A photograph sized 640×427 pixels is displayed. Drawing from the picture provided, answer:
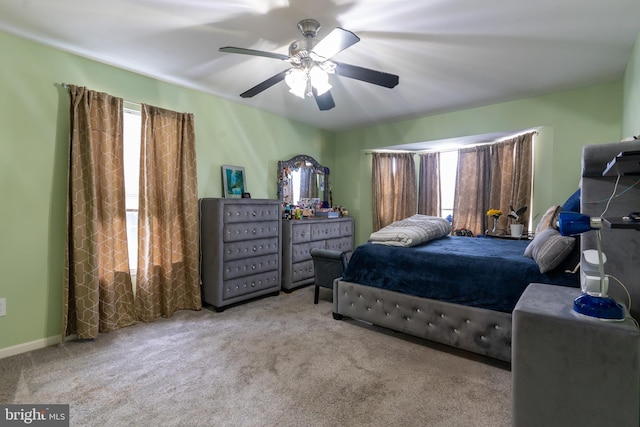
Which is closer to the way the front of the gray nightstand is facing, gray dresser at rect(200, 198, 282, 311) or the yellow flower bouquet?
the gray dresser

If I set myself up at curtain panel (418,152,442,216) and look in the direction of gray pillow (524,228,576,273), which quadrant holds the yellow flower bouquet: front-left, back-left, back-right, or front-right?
front-left

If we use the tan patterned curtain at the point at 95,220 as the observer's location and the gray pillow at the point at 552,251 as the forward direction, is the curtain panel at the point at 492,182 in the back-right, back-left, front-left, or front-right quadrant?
front-left

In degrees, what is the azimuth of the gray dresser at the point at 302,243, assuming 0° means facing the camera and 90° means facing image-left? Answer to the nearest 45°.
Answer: approximately 315°

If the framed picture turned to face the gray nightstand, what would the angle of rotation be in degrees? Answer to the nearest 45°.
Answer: approximately 45° to its right

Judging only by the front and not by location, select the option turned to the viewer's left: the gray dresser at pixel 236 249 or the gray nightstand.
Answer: the gray nightstand

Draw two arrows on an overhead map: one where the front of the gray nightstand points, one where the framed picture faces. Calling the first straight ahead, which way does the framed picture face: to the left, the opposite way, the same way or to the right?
the opposite way

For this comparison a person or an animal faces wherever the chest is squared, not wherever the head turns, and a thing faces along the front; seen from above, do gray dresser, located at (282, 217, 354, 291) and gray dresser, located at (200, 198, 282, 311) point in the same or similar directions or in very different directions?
same or similar directions

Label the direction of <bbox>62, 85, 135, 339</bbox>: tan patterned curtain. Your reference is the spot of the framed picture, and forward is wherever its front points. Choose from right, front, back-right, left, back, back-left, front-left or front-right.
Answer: right

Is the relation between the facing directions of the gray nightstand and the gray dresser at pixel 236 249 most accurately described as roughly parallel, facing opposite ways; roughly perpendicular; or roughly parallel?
roughly parallel, facing opposite ways

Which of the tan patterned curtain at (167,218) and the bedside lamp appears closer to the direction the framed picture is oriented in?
the bedside lamp

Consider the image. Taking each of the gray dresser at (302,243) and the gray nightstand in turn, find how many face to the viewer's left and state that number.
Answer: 1

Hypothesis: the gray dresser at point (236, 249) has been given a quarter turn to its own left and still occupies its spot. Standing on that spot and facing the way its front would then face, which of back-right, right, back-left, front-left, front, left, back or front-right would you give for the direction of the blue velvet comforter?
right

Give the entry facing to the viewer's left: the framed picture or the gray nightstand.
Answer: the gray nightstand

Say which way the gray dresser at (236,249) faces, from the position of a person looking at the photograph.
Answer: facing the viewer and to the right of the viewer

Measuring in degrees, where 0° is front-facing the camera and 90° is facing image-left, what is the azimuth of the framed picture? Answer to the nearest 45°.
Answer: approximately 315°

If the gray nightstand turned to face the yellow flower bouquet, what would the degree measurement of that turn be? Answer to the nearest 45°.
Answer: approximately 90° to its right

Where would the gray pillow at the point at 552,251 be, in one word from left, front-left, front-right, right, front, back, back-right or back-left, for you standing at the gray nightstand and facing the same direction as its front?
right

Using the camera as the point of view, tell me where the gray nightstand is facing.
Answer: facing to the left of the viewer

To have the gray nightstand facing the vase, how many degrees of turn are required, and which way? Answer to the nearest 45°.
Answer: approximately 90° to its right
